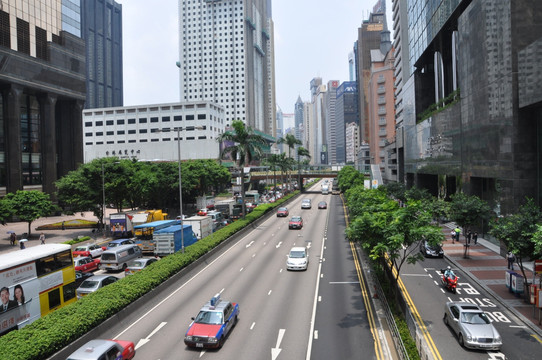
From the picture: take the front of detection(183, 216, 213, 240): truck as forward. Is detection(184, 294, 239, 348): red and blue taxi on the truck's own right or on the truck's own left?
on the truck's own right

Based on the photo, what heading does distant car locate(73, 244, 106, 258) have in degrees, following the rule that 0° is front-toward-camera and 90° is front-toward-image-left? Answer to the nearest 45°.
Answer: approximately 225°

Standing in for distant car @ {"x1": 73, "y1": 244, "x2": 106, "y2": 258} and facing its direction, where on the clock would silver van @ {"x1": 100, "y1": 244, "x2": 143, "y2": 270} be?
The silver van is roughly at 4 o'clock from the distant car.

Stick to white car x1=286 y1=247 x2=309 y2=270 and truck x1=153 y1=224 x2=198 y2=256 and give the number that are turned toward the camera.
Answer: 1
